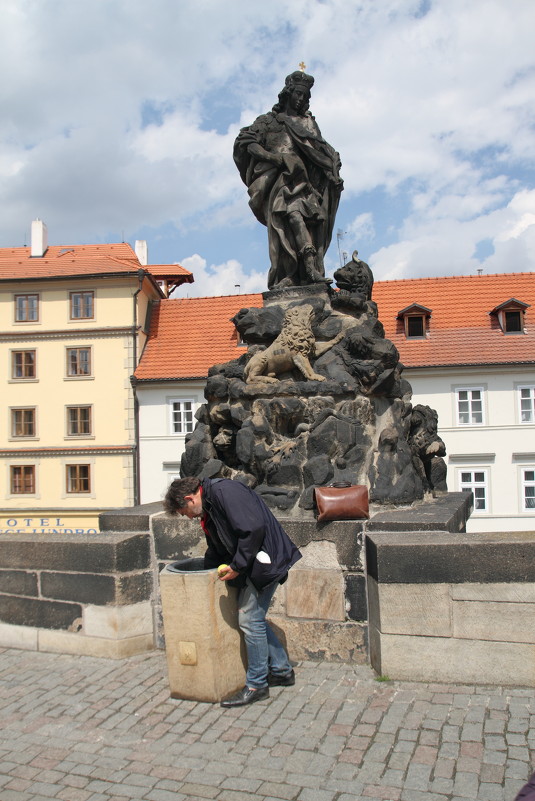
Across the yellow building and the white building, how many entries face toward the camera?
2

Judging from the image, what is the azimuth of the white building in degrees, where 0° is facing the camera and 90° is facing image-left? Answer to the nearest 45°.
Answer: approximately 0°

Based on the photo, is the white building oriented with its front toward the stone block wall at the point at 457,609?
yes

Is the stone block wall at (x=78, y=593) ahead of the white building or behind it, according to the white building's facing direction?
ahead

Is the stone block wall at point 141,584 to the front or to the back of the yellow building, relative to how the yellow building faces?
to the front

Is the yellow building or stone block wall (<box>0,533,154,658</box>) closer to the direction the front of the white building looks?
the stone block wall

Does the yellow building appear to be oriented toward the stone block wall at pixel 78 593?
yes

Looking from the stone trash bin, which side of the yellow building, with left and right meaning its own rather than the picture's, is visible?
front

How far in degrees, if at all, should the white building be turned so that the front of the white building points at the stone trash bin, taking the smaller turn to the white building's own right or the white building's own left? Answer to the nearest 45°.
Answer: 0° — it already faces it

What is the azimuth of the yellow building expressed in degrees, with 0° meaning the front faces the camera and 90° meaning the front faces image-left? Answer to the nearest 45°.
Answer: approximately 0°

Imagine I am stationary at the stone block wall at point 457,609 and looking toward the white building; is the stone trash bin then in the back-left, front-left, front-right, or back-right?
back-left
